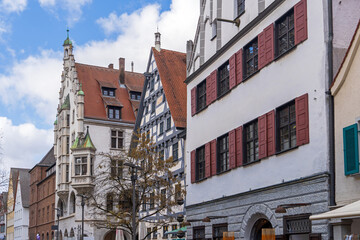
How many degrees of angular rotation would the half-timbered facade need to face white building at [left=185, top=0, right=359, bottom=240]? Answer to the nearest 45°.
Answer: approximately 45° to its left

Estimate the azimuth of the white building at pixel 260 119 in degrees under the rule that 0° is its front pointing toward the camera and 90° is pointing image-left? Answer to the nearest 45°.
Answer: approximately 45°

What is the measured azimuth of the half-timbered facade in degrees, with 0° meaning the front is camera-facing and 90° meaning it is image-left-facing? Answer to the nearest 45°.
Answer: approximately 45°

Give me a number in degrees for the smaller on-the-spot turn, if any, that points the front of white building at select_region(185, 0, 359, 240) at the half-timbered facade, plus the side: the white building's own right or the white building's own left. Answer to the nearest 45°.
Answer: approximately 135° to the white building's own right
